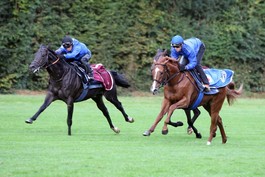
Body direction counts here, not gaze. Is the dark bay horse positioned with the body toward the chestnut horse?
no

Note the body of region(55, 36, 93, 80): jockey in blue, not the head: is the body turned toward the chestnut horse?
no

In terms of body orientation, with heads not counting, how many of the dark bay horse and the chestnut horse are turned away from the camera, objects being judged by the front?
0

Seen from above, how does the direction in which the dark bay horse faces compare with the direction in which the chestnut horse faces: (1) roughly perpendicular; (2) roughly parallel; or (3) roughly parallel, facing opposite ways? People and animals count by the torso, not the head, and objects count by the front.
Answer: roughly parallel

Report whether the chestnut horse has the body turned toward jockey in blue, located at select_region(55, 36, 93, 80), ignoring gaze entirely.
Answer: no

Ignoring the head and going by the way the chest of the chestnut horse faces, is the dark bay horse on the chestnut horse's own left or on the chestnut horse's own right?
on the chestnut horse's own right

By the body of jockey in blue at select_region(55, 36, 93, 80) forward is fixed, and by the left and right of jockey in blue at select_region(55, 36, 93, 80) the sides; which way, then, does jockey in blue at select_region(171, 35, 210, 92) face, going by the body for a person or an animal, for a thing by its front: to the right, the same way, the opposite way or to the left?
the same way

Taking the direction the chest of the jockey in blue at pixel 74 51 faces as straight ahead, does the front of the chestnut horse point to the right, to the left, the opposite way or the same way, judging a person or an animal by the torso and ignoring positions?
the same way

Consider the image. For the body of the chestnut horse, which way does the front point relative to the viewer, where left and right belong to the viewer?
facing the viewer and to the left of the viewer
